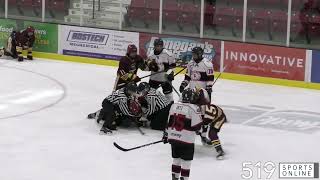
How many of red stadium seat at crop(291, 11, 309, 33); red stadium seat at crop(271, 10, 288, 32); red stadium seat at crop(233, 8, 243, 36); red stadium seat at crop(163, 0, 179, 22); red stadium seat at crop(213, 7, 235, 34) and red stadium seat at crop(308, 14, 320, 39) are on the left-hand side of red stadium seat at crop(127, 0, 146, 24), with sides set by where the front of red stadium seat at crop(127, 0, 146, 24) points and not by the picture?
6

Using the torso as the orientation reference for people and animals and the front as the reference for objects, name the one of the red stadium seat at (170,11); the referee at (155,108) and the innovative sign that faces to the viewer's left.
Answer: the referee

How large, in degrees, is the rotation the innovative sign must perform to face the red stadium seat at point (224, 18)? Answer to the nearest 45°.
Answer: approximately 135° to its right

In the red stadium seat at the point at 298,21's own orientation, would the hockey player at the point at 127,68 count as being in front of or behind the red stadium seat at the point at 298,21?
in front

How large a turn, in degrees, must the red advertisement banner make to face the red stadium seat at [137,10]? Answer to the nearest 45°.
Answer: approximately 135° to its right

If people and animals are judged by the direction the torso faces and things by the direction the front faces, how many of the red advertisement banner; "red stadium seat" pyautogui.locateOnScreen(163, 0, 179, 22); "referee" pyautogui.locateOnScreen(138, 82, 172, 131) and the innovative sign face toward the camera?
3

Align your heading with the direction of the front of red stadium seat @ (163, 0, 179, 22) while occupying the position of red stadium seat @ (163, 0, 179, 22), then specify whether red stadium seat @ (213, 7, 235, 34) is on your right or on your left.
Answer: on your left

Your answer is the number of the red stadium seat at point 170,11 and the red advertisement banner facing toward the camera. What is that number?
2

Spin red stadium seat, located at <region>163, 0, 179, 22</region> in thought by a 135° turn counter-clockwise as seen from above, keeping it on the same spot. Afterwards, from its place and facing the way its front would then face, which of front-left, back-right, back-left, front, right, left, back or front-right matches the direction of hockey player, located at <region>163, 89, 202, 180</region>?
back-right

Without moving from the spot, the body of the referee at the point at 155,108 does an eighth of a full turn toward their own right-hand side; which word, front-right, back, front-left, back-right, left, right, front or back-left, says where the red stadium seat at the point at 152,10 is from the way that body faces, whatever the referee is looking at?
front-right

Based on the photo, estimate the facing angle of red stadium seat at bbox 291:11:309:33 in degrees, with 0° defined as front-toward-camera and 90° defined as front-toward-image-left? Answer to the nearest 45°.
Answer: approximately 45°

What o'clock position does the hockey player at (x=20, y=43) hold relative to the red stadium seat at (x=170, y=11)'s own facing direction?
The hockey player is roughly at 3 o'clock from the red stadium seat.

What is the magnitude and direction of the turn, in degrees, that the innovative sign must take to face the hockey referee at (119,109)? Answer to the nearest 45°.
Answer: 0° — it already faces them

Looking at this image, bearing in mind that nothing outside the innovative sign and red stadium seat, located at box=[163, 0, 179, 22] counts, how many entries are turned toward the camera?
2
